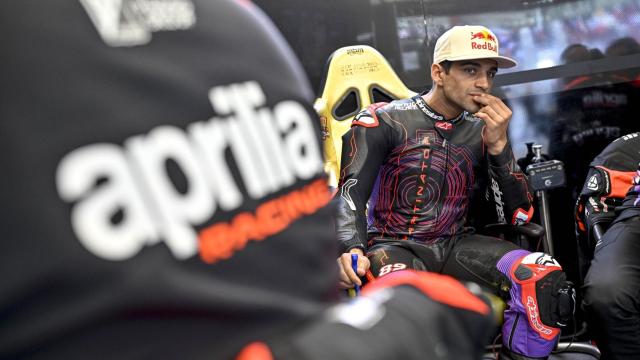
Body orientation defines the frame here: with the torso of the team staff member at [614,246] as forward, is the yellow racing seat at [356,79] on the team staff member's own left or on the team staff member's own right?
on the team staff member's own right

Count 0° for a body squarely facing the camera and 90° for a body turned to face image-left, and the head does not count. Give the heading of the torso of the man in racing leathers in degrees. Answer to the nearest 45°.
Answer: approximately 315°

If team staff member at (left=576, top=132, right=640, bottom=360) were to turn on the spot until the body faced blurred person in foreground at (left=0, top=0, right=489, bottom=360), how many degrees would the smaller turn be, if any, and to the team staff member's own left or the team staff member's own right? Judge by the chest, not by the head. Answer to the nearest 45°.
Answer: approximately 45° to the team staff member's own left

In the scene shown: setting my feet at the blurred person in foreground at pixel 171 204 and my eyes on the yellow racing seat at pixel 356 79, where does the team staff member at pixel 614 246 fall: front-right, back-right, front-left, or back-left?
front-right

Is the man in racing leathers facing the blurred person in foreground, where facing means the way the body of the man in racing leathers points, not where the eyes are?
yes

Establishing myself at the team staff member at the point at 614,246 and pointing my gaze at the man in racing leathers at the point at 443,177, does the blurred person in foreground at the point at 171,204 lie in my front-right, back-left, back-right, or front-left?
front-left
